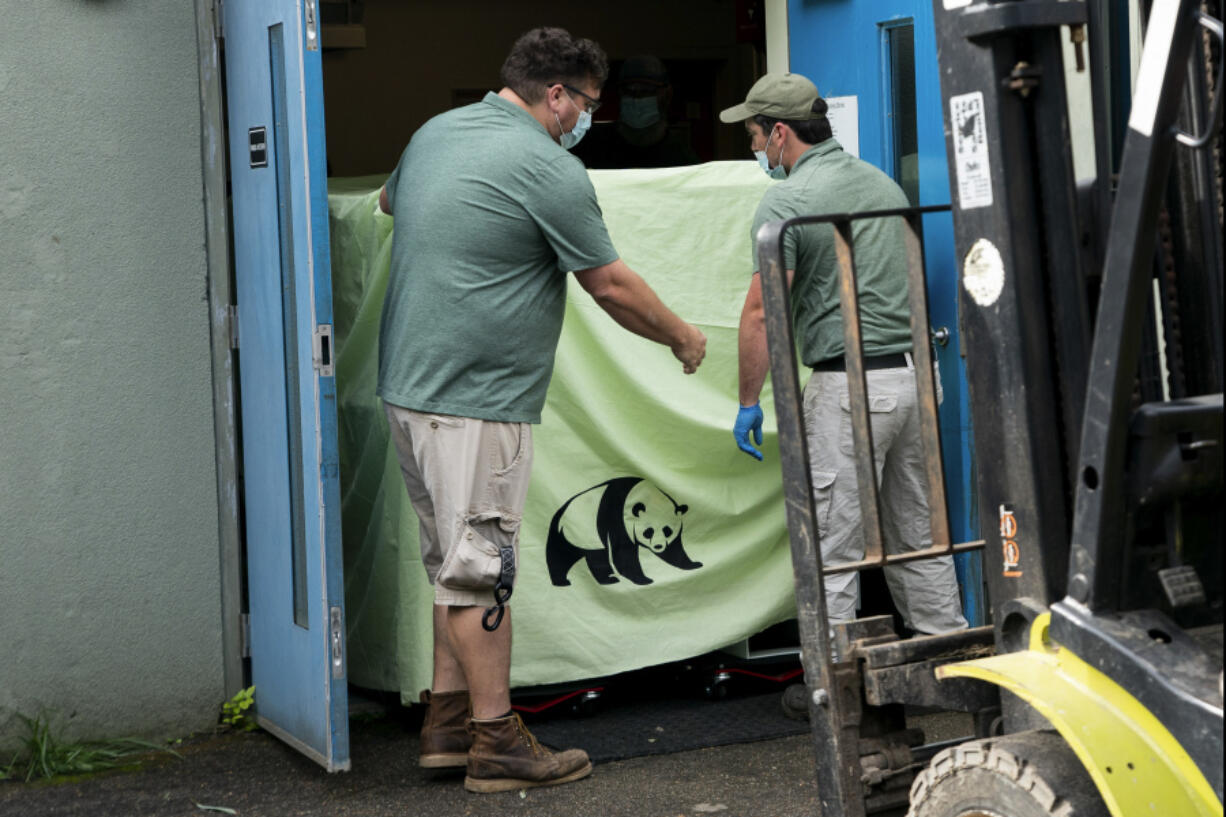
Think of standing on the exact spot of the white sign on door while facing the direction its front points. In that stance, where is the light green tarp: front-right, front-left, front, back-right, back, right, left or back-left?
front-right

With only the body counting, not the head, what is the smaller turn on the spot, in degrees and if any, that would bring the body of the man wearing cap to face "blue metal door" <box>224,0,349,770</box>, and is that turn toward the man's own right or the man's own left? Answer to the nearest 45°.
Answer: approximately 45° to the man's own left

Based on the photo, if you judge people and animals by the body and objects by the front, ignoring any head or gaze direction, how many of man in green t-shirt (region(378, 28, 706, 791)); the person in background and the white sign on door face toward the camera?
2

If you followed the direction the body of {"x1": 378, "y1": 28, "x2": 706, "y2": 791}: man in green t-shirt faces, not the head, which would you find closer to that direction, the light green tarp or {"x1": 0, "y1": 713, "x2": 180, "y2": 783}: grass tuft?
the light green tarp

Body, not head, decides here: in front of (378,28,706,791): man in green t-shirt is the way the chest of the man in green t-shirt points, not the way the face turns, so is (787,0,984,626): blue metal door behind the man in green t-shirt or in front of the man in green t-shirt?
in front

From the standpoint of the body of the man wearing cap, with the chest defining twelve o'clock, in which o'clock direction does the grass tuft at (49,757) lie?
The grass tuft is roughly at 10 o'clock from the man wearing cap.

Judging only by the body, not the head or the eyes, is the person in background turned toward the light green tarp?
yes

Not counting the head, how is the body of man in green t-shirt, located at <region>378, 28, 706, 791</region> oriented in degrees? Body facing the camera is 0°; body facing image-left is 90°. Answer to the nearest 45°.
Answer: approximately 225°

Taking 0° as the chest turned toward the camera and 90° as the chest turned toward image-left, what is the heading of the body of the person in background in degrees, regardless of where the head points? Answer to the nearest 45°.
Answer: approximately 0°

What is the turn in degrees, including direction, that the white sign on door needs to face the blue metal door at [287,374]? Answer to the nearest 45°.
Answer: approximately 45° to its right

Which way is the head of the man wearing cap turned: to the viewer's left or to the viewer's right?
to the viewer's left

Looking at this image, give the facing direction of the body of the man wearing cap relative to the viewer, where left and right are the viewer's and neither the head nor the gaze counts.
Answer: facing away from the viewer and to the left of the viewer
